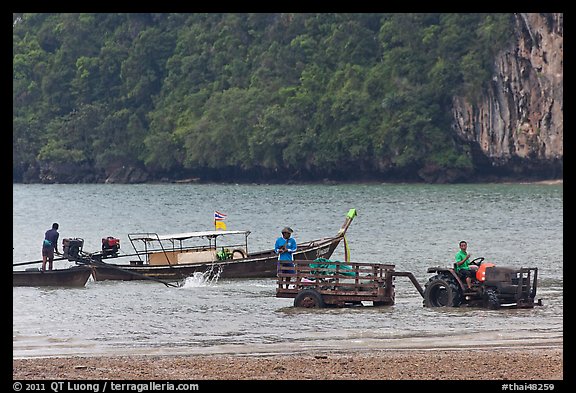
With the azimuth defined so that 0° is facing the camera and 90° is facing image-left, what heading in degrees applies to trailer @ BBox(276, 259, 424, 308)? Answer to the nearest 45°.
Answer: approximately 270°

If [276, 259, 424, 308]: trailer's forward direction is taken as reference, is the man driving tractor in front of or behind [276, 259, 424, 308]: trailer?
in front

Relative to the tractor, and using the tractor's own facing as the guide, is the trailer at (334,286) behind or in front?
behind

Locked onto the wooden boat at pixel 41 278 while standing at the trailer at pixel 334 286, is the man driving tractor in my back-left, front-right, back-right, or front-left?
back-right

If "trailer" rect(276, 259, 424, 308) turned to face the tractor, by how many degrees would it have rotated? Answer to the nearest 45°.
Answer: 0° — it already faces it

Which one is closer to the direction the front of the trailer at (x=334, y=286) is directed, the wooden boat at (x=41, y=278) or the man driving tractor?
the man driving tractor

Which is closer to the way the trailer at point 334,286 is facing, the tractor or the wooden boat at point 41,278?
the tractor

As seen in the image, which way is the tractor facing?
to the viewer's right

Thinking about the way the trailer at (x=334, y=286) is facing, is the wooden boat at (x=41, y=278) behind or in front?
behind

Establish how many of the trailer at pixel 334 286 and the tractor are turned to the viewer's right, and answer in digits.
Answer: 2
